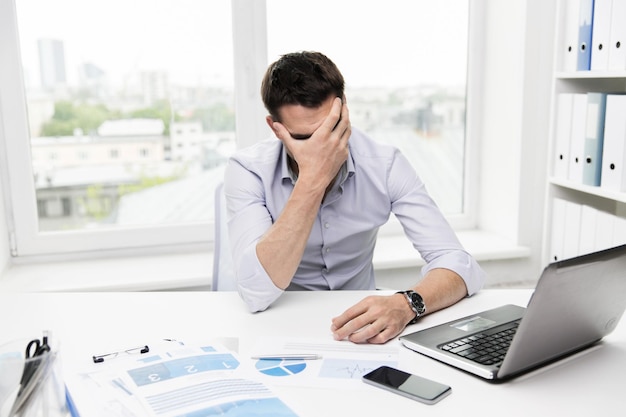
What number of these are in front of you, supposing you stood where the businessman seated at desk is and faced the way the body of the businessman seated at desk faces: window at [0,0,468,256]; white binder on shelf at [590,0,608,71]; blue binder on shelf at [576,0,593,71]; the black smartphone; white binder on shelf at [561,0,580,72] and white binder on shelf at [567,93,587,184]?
1

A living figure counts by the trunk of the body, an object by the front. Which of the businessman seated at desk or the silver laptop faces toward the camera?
the businessman seated at desk

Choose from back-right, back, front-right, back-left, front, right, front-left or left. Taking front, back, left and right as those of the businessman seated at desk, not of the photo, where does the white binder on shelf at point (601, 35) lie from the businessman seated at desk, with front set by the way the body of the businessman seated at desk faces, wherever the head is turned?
back-left

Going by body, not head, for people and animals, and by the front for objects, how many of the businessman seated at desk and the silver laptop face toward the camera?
1

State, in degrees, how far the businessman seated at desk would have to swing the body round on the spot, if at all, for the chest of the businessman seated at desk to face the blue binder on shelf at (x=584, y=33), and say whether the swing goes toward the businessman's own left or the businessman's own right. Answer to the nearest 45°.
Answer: approximately 135° to the businessman's own left

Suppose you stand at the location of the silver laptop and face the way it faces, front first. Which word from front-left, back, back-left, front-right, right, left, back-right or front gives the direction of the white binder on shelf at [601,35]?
front-right

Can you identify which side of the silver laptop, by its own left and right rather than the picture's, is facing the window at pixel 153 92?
front

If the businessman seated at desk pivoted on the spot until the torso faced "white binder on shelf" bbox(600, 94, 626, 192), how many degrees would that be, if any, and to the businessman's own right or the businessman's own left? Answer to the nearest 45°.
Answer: approximately 135° to the businessman's own left

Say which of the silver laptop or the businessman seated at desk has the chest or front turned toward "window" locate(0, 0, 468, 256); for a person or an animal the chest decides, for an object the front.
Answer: the silver laptop

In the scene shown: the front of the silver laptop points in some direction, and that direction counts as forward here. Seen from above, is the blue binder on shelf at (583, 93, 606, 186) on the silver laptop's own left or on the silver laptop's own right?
on the silver laptop's own right

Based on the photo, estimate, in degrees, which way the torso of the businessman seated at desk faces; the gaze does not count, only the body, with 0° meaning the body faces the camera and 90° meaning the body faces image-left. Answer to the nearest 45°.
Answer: approximately 0°
